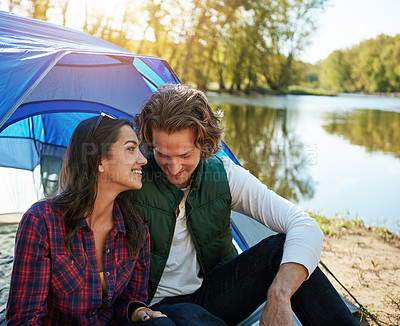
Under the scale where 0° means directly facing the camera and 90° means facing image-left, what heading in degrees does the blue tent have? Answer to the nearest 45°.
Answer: approximately 0°

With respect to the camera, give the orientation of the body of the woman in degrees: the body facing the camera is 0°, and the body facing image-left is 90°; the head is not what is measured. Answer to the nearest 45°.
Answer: approximately 315°

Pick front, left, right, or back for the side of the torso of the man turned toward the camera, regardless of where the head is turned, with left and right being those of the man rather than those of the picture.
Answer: front

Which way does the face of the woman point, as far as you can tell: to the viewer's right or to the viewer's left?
to the viewer's right

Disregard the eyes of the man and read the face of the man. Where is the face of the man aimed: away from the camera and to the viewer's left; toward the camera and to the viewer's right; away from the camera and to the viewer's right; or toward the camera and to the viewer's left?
toward the camera and to the viewer's left
